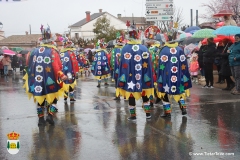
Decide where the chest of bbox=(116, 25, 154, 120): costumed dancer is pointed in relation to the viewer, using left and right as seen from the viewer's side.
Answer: facing away from the viewer

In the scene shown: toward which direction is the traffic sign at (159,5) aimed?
toward the camera

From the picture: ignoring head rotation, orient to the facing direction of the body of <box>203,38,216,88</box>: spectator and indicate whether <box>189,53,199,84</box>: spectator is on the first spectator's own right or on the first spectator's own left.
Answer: on the first spectator's own right

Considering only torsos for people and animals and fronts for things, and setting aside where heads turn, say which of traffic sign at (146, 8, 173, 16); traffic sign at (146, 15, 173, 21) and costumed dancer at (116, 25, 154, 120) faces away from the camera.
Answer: the costumed dancer

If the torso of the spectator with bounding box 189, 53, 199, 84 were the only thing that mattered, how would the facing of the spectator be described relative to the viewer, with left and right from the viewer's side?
facing the viewer and to the left of the viewer

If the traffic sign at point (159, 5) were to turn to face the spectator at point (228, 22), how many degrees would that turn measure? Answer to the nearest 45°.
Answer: approximately 45° to its left

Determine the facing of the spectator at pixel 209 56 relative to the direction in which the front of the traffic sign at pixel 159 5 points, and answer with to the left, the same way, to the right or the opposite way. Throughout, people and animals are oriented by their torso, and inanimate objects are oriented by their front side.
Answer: to the right

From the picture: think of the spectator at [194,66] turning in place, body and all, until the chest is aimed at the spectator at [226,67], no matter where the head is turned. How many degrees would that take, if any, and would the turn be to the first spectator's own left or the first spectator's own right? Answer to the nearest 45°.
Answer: approximately 45° to the first spectator's own left

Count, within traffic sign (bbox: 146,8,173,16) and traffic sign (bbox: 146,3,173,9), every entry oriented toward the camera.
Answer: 2

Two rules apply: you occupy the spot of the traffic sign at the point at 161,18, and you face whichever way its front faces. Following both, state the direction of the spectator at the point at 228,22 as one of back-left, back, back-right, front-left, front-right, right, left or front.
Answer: front-left
